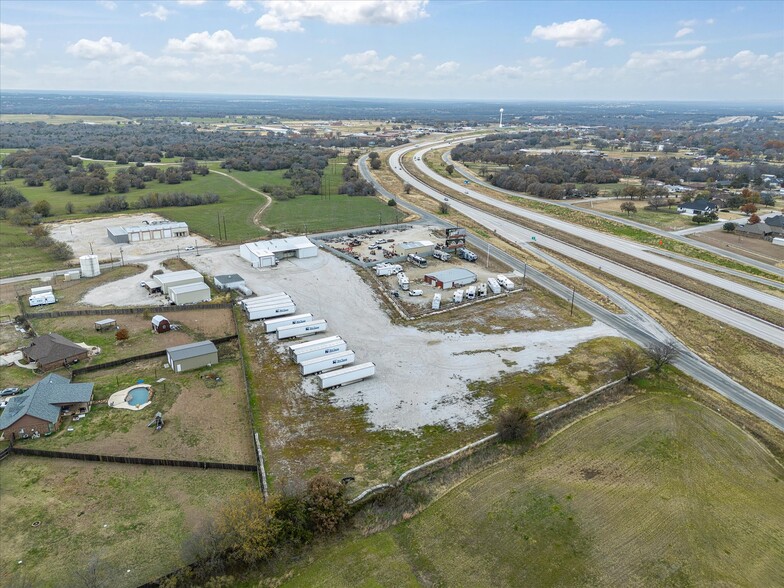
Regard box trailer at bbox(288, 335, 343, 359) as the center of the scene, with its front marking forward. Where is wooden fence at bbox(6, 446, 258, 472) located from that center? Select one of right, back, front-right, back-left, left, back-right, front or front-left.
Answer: back

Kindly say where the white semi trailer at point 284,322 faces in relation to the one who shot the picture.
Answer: facing away from the viewer and to the right of the viewer

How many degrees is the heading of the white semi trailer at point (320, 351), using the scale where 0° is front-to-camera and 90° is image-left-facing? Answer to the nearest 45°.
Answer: approximately 225°

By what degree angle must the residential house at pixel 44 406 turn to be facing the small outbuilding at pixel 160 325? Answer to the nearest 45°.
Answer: approximately 135° to its right

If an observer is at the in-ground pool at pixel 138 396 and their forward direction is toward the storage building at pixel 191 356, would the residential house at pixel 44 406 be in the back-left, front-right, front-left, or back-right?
back-left

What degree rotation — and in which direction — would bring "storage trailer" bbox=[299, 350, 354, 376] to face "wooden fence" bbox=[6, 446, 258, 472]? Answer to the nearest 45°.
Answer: approximately 180°

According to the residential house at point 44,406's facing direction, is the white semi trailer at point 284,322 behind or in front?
behind

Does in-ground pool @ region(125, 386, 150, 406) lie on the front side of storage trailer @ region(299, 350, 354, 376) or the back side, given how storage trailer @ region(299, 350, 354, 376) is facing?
on the back side

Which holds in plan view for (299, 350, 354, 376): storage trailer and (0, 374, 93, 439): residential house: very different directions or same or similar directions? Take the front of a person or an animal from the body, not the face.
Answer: very different directions

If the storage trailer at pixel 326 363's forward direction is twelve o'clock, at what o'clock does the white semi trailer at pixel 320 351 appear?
The white semi trailer is roughly at 10 o'clock from the storage trailer.

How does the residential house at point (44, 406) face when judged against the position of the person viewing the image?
facing to the left of the viewer
